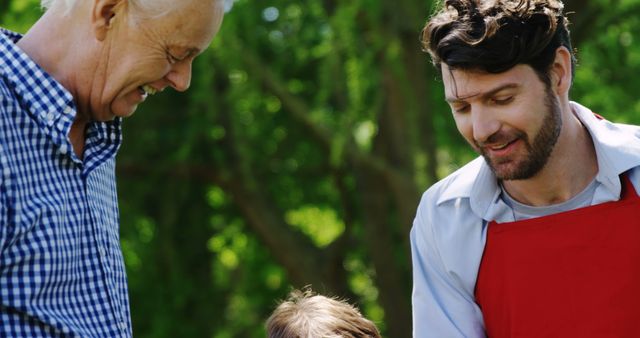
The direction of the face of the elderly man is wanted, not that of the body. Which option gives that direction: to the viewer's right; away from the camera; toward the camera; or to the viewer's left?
to the viewer's right

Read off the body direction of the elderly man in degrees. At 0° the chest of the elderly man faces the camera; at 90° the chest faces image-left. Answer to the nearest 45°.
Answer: approximately 315°

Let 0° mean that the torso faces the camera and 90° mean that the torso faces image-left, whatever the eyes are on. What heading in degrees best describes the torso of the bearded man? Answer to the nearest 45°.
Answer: approximately 45°

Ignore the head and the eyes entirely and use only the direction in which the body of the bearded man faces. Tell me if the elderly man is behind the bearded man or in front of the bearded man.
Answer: in front

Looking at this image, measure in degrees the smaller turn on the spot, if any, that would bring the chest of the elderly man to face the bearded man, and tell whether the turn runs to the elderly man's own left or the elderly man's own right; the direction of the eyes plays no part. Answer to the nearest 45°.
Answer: approximately 45° to the elderly man's own left
